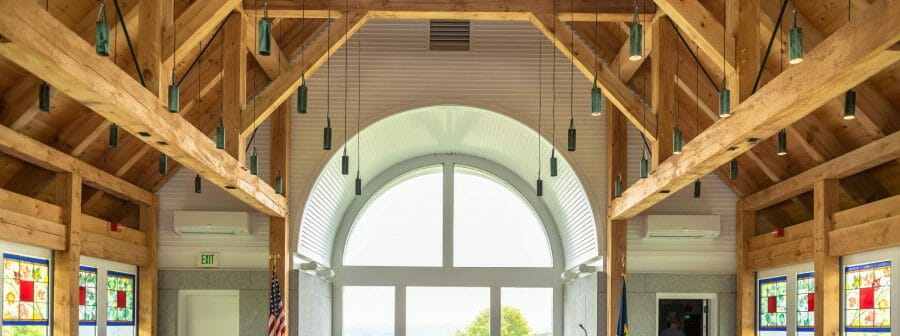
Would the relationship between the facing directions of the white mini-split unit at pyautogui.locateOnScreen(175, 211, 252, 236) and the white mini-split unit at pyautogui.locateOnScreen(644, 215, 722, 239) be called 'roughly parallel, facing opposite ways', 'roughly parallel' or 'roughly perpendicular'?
roughly parallel

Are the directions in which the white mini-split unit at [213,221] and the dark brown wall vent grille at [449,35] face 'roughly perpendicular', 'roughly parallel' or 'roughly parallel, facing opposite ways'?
roughly parallel

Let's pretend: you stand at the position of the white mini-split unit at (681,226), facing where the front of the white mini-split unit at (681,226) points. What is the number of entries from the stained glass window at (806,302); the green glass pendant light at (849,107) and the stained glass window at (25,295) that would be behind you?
0

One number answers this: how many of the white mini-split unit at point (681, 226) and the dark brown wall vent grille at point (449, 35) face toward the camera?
2

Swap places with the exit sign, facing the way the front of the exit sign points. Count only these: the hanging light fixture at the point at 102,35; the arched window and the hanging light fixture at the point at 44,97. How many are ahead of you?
2

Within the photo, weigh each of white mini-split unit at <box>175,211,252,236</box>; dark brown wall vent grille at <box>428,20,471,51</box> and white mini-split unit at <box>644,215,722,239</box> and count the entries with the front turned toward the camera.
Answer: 3

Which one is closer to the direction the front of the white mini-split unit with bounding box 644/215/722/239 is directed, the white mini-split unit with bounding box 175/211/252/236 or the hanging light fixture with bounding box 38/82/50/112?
the hanging light fixture

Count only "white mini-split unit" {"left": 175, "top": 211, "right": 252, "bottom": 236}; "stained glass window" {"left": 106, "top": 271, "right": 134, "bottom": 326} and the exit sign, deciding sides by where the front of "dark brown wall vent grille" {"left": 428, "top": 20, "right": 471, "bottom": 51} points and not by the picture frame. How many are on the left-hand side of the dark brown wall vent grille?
0

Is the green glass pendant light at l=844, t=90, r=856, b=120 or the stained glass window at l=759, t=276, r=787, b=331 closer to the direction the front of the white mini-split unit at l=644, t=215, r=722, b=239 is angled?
the green glass pendant light

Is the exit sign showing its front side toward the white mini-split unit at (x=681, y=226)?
no

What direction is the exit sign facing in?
toward the camera

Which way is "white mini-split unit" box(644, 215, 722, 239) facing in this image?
toward the camera

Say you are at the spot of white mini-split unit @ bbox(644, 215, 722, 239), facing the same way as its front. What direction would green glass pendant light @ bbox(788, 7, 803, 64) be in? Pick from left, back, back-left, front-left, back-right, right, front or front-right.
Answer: front

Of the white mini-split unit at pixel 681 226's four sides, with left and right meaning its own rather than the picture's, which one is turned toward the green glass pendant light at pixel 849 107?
front

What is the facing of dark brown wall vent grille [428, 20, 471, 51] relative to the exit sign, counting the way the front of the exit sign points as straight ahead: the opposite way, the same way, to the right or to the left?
the same way

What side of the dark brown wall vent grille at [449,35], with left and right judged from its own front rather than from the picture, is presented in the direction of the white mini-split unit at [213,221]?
right
